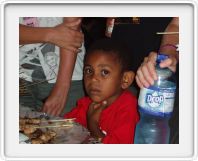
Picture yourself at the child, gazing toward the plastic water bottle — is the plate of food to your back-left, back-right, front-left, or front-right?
back-right

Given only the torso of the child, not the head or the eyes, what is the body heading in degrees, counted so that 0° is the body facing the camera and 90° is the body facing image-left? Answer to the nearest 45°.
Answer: approximately 45°

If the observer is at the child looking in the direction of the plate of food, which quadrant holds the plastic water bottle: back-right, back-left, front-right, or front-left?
back-left

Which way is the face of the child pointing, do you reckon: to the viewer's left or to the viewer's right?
to the viewer's left
